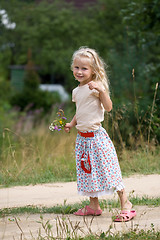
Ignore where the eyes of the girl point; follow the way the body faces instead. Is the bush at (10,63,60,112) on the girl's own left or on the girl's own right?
on the girl's own right

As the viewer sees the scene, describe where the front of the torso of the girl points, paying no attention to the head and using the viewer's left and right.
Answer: facing the viewer and to the left of the viewer
